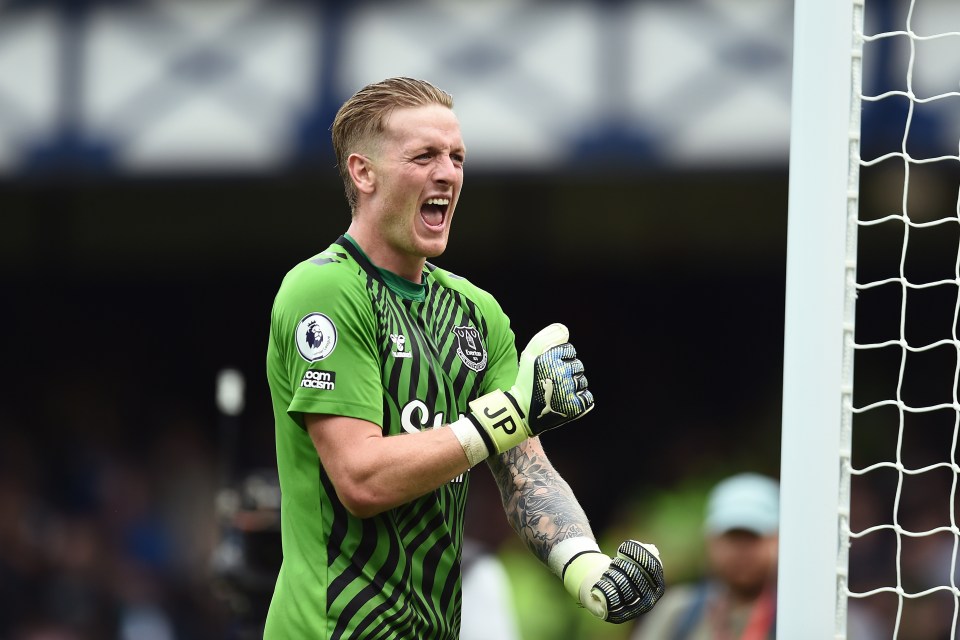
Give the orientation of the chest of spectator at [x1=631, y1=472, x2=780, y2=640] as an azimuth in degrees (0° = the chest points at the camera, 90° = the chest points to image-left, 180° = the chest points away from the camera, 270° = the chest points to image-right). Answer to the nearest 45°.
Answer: approximately 0°

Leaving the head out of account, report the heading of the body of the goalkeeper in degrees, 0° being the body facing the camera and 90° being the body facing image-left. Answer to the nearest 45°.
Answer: approximately 315°

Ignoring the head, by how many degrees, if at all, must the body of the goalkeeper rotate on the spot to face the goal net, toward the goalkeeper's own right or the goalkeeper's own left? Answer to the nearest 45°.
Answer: approximately 90° to the goalkeeper's own left

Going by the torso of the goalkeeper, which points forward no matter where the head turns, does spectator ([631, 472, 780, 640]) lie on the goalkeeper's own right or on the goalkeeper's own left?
on the goalkeeper's own left
